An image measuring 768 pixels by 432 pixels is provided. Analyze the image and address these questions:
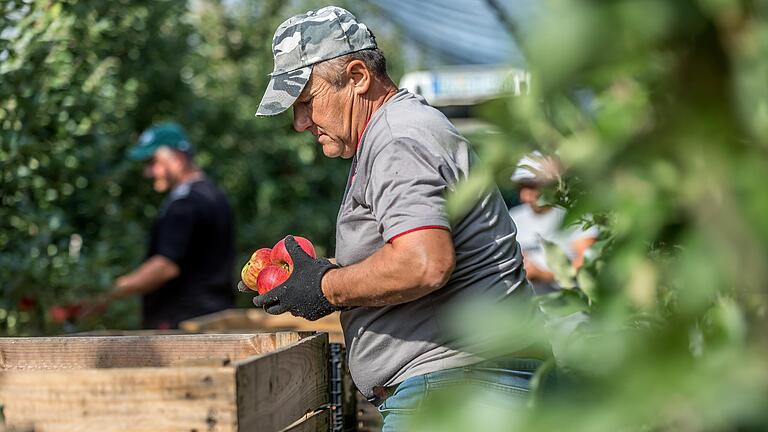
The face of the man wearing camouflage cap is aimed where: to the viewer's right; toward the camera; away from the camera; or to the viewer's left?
to the viewer's left

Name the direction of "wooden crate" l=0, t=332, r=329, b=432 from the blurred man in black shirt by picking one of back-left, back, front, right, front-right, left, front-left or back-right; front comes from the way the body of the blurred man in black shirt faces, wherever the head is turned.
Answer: left

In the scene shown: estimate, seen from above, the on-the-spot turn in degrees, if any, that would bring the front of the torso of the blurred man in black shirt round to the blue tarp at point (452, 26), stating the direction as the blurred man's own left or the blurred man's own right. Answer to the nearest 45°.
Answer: approximately 135° to the blurred man's own right

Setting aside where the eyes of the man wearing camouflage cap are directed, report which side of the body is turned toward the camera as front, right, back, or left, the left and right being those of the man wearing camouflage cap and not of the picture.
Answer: left

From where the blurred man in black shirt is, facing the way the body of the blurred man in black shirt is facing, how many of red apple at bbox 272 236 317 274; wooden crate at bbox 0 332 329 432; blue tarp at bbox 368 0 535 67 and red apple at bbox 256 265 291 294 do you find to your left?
3

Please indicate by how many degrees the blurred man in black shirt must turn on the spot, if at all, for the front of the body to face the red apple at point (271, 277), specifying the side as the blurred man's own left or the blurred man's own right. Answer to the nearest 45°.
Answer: approximately 90° to the blurred man's own left

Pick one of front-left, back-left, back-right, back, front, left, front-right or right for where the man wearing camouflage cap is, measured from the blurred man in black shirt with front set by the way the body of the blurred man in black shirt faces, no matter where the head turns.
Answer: left

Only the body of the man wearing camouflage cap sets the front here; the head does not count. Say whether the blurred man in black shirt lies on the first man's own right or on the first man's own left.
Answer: on the first man's own right

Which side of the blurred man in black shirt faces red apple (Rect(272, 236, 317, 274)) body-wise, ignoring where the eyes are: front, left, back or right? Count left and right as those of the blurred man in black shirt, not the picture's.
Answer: left

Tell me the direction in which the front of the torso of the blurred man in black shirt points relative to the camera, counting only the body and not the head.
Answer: to the viewer's left

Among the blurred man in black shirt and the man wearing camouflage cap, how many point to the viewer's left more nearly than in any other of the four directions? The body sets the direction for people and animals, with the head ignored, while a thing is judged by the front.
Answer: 2
